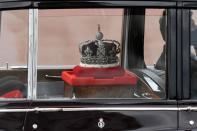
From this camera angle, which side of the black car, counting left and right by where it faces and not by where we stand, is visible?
right
